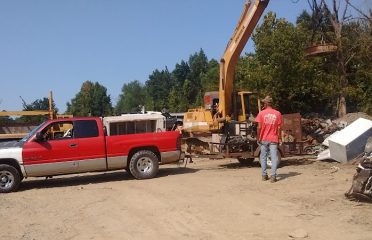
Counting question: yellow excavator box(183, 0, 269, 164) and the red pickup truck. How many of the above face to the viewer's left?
1

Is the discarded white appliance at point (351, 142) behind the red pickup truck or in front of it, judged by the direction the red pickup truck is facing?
behind

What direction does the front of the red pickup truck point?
to the viewer's left

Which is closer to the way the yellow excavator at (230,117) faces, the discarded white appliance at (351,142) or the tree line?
the discarded white appliance

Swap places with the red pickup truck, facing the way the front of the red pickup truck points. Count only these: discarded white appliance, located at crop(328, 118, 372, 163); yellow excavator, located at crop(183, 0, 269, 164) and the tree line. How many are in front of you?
0

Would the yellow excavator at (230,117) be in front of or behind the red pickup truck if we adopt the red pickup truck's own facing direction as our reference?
behind

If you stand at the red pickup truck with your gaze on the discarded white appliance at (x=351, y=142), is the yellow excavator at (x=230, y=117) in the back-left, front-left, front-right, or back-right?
front-left

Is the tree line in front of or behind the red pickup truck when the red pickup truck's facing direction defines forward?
behind

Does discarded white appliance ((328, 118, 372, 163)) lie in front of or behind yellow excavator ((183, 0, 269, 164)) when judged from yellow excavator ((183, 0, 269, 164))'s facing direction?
in front

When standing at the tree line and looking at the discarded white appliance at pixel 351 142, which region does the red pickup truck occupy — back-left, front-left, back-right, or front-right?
front-right

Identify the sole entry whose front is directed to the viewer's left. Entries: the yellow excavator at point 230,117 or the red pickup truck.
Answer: the red pickup truck

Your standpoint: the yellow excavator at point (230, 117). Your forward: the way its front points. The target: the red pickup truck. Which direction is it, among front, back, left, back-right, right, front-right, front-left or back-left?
right

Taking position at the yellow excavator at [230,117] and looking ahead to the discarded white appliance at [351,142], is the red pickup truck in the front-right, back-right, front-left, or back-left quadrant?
back-right
